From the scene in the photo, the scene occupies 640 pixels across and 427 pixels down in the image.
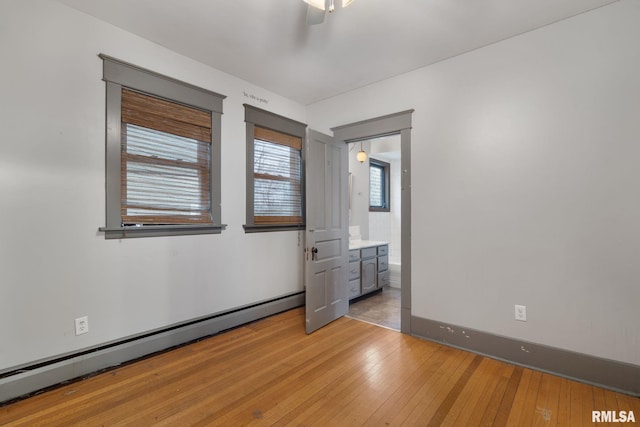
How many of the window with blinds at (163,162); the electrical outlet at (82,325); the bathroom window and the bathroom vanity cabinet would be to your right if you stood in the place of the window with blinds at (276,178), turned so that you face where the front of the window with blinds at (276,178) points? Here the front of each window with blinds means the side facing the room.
2

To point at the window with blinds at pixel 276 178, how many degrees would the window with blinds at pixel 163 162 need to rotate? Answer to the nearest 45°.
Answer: approximately 45° to its left

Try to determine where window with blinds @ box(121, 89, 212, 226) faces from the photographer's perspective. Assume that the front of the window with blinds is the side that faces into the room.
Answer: facing the viewer and to the right of the viewer

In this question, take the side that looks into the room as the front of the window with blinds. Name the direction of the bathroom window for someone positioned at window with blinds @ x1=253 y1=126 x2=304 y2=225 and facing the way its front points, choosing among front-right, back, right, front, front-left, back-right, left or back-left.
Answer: left

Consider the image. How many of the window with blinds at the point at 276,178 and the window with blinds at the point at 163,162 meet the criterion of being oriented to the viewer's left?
0

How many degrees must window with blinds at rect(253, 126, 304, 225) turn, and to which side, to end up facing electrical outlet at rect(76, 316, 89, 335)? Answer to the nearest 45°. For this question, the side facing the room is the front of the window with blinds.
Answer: approximately 90° to its right

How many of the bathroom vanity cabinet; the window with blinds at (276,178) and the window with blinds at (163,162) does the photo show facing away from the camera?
0

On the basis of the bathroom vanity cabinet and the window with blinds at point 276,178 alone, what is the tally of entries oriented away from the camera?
0

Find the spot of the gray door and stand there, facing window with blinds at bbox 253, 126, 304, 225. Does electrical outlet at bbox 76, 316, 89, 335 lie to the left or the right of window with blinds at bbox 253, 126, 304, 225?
left

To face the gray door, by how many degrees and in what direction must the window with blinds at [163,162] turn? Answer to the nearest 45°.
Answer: approximately 45° to its left
